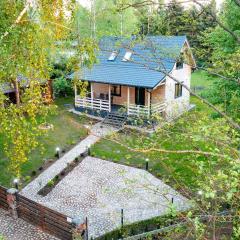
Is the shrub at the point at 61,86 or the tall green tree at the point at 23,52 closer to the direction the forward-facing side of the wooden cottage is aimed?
the tall green tree

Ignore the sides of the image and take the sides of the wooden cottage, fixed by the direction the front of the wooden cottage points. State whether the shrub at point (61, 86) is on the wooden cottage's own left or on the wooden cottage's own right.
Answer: on the wooden cottage's own right

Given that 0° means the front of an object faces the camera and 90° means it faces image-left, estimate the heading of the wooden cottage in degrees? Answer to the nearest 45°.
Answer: approximately 45°

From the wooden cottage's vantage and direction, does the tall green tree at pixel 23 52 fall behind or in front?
in front

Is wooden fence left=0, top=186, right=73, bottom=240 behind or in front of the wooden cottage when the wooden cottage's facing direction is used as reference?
in front
